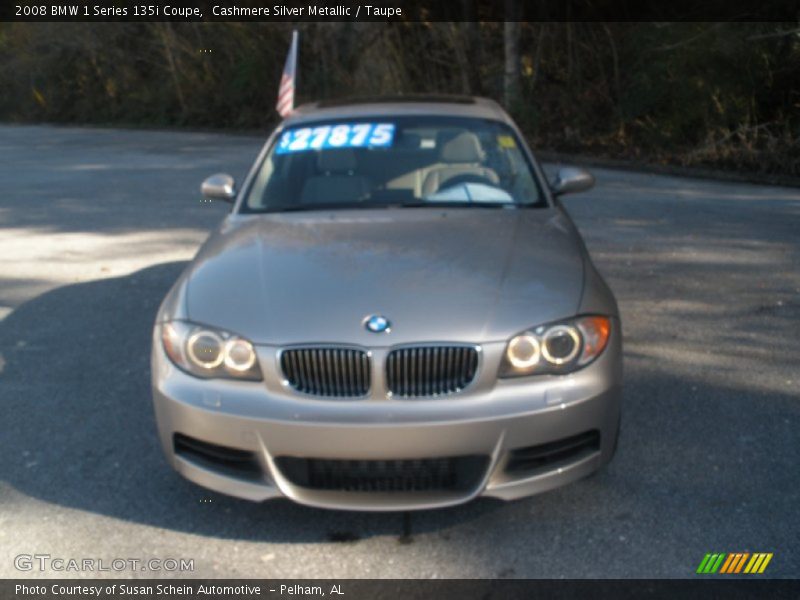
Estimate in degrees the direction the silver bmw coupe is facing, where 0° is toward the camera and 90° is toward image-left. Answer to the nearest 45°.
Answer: approximately 0°

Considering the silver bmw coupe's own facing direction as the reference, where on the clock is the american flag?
The american flag is roughly at 6 o'clock from the silver bmw coupe.
